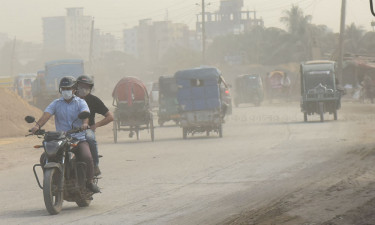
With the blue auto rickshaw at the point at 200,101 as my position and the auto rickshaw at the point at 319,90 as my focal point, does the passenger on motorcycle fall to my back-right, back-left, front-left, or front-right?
back-right

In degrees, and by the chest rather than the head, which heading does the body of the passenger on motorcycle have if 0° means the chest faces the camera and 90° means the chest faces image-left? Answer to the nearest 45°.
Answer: approximately 45°

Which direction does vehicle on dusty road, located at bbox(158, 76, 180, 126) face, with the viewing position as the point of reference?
facing away from the viewer

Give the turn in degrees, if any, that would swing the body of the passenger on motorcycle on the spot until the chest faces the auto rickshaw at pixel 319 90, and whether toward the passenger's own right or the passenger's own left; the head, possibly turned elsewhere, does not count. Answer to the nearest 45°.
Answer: approximately 180°

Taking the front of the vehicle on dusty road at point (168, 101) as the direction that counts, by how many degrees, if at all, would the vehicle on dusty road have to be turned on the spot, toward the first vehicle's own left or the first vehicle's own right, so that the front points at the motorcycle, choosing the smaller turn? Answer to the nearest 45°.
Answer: approximately 180°

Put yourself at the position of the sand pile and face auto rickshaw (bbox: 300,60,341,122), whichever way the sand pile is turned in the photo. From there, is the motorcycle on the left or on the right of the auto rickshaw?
right

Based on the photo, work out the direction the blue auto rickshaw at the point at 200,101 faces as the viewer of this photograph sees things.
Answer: facing away from the viewer

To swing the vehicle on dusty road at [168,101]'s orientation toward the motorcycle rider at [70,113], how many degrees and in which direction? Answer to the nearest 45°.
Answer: approximately 180°

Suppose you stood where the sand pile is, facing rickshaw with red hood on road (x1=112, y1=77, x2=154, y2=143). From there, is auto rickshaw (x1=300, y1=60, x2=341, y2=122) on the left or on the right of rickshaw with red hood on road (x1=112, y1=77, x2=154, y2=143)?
left
